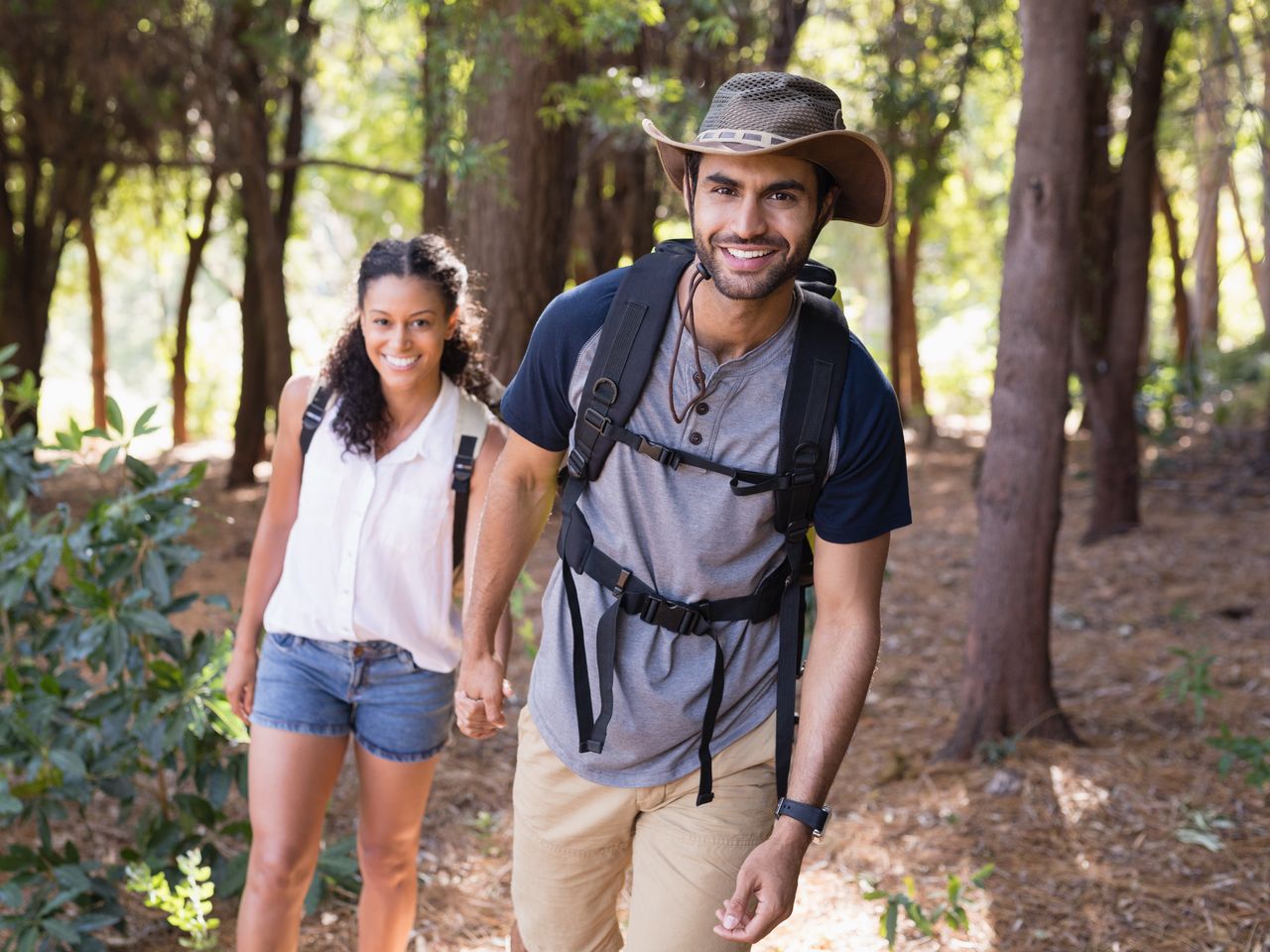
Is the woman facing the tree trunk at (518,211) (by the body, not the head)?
no

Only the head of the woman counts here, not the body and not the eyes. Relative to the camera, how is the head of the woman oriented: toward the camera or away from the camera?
toward the camera

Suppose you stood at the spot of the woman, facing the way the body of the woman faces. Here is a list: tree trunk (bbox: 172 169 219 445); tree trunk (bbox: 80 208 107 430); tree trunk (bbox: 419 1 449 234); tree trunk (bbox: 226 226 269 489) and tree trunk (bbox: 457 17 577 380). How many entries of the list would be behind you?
5

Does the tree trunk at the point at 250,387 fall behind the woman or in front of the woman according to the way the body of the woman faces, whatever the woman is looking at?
behind

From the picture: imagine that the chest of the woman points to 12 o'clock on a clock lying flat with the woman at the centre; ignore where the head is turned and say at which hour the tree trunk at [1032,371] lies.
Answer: The tree trunk is roughly at 8 o'clock from the woman.

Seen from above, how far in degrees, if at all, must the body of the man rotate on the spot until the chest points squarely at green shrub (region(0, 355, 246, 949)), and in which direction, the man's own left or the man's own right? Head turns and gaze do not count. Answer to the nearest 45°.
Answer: approximately 135° to the man's own right

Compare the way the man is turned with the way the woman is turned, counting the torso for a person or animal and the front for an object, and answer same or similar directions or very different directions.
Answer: same or similar directions

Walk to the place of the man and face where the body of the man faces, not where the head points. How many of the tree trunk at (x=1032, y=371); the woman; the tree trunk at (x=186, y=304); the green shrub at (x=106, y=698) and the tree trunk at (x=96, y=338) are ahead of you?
0

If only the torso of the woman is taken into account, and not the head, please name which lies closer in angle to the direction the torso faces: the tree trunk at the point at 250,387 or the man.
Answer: the man

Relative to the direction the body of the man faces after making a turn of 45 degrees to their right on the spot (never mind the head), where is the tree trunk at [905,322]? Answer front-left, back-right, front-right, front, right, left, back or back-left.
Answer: back-right

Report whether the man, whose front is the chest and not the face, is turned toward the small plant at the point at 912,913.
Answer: no

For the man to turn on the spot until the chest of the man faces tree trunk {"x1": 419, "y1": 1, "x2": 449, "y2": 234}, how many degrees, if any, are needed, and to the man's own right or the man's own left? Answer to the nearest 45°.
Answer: approximately 180°

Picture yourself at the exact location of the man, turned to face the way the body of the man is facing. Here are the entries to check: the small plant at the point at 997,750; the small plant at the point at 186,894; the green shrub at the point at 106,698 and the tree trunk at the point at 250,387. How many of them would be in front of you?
0

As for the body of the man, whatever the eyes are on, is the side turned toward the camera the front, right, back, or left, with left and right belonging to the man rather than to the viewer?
front

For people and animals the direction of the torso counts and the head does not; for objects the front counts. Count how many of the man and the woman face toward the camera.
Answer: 2

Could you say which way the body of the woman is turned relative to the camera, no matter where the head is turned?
toward the camera

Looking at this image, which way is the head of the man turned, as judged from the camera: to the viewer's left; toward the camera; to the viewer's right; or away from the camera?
toward the camera
